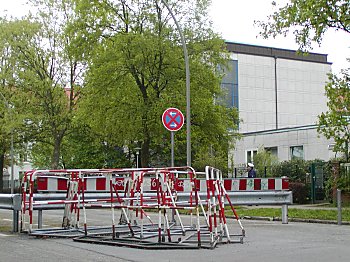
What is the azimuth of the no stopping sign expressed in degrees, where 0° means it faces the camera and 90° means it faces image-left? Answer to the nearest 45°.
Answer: approximately 0°

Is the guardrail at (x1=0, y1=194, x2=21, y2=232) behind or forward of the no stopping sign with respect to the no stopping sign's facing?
forward

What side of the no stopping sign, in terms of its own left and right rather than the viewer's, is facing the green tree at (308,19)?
left

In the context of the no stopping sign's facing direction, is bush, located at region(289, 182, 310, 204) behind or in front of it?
behind

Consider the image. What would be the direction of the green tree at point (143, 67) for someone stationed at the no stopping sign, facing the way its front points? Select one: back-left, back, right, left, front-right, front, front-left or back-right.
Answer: back

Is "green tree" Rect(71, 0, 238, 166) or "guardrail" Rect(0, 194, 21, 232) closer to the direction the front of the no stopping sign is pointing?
the guardrail

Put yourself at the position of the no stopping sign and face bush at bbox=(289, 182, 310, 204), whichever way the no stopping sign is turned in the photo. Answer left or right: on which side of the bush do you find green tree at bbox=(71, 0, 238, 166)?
left
